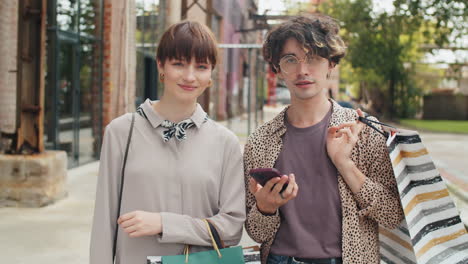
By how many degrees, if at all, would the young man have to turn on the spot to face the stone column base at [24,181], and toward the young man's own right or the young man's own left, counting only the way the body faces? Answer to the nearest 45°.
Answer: approximately 135° to the young man's own right

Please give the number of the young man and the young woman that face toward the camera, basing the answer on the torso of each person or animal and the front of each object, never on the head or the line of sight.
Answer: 2

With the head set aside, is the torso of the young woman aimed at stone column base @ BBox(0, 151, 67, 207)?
no

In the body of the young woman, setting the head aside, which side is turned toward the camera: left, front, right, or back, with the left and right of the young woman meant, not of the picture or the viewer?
front

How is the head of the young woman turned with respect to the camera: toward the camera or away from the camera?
toward the camera

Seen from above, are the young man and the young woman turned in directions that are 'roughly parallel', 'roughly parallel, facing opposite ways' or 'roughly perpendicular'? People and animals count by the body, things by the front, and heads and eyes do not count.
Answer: roughly parallel

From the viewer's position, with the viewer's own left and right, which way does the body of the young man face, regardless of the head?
facing the viewer
